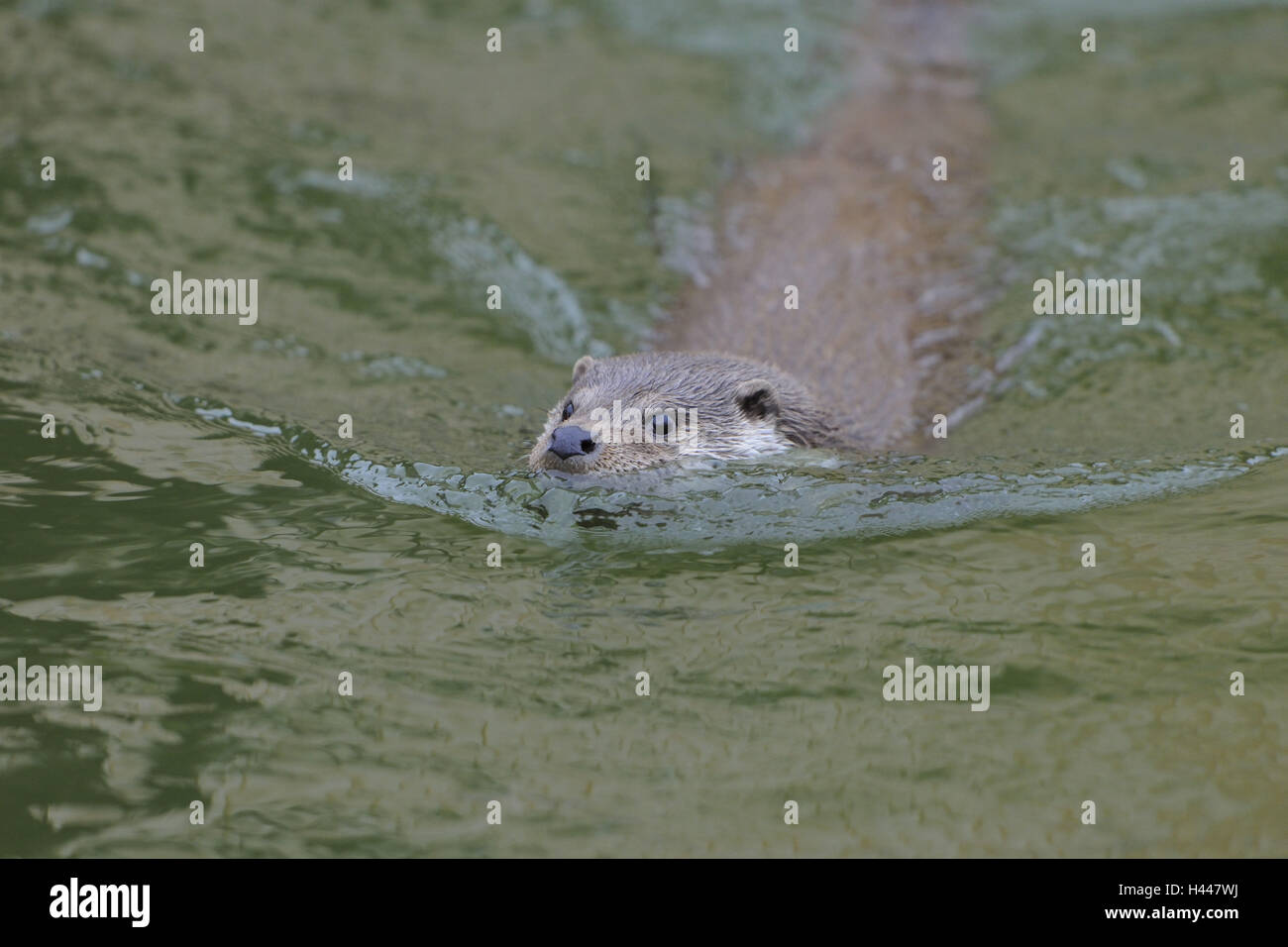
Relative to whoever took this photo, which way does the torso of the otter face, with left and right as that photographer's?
facing the viewer and to the left of the viewer
